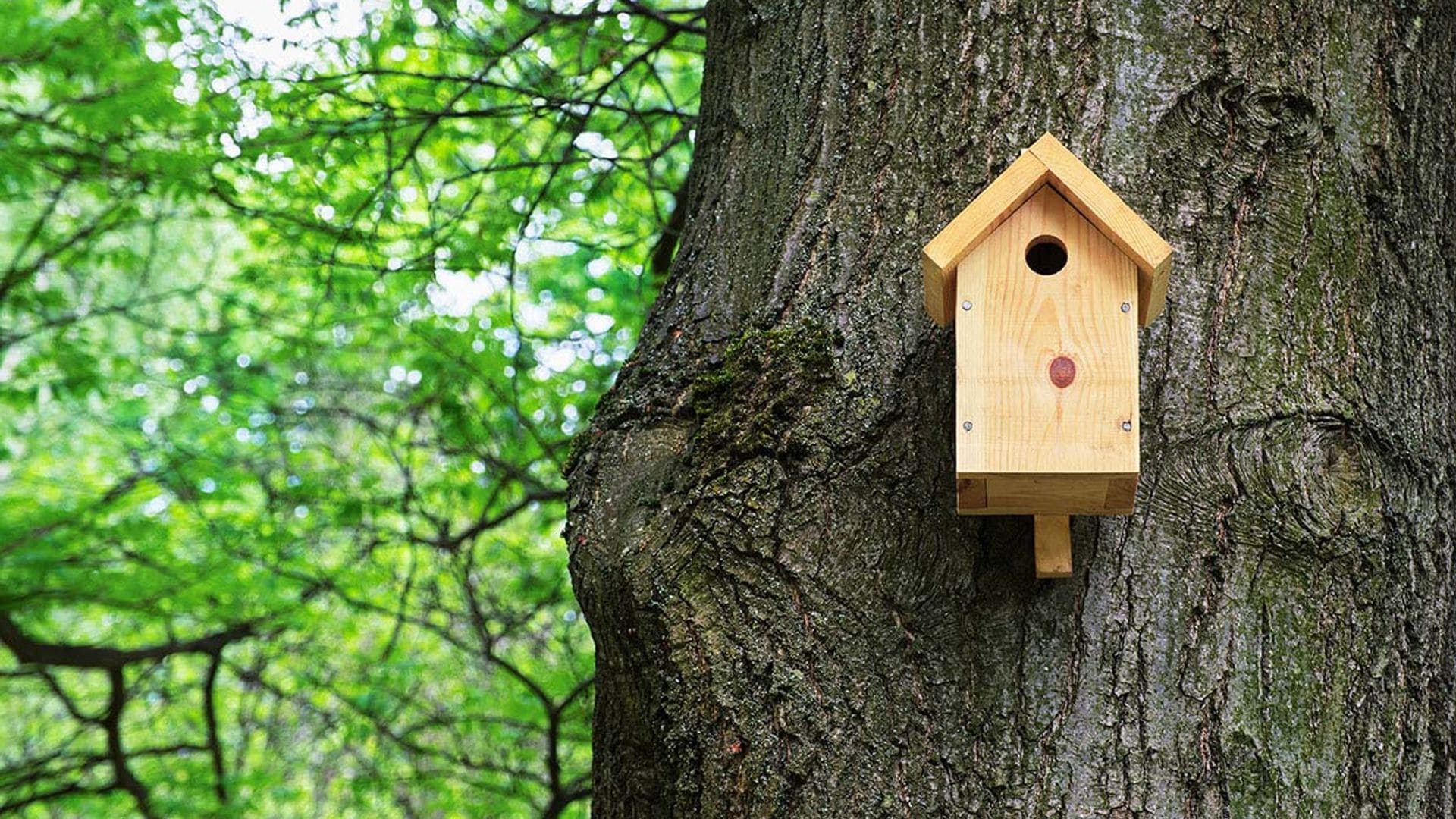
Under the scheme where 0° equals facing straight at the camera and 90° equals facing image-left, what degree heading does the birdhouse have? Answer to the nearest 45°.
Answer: approximately 0°
